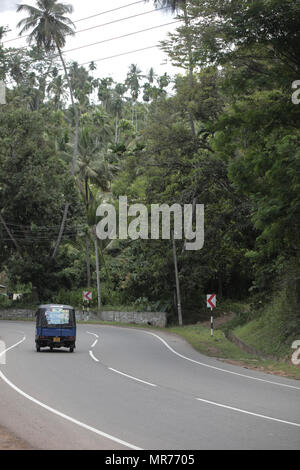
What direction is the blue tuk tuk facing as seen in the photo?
away from the camera
